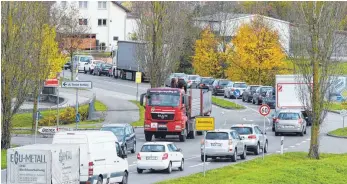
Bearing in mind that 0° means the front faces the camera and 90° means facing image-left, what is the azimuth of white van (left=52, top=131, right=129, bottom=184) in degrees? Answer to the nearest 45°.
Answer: approximately 225°

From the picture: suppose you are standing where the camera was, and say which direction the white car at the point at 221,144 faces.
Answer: facing away from the viewer and to the right of the viewer

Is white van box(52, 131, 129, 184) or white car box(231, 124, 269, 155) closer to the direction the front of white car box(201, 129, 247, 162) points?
the white car box(231, 124, 269, 155)

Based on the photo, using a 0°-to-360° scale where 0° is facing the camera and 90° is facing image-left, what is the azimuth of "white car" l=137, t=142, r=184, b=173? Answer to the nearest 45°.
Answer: approximately 225°

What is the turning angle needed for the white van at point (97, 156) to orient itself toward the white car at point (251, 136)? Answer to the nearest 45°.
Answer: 0° — it already faces it

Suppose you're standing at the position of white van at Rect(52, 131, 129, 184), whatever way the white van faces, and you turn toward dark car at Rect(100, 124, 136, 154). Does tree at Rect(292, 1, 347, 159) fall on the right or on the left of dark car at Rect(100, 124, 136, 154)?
right

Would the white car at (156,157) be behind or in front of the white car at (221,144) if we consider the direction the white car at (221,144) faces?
behind
